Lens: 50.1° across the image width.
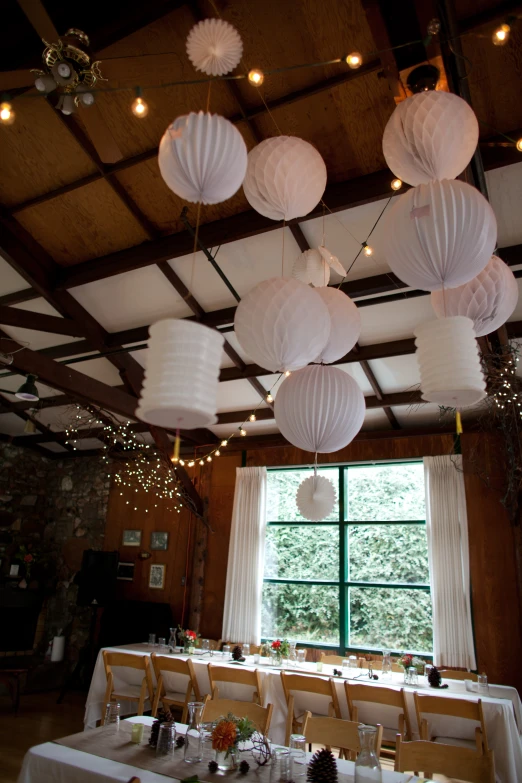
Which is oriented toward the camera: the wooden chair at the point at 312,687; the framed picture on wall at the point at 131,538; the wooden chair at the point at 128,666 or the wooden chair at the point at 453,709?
the framed picture on wall

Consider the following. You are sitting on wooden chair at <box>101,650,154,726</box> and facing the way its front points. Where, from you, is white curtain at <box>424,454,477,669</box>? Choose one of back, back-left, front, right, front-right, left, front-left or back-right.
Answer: front-right

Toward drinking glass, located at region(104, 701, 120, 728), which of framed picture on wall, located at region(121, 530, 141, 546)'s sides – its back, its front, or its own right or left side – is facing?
front

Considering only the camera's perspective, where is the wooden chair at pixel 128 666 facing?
facing away from the viewer and to the right of the viewer

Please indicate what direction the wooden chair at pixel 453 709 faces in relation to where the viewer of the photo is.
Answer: facing away from the viewer and to the right of the viewer

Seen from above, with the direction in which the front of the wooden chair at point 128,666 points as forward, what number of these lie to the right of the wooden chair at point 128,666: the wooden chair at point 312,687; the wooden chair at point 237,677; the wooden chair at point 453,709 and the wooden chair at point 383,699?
4

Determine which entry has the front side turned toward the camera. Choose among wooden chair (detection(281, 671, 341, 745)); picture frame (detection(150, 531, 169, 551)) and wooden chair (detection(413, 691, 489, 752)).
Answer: the picture frame

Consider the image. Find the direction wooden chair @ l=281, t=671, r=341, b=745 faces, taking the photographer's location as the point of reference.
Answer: facing away from the viewer and to the right of the viewer

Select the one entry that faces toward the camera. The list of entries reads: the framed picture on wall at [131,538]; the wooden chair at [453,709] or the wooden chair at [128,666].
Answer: the framed picture on wall

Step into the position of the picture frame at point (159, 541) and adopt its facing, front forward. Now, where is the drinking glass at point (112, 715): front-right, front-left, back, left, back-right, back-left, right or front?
front

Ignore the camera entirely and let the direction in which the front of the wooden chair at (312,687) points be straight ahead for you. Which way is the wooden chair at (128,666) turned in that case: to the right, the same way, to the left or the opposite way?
the same way

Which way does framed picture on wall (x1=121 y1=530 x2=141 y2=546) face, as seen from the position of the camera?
facing the viewer

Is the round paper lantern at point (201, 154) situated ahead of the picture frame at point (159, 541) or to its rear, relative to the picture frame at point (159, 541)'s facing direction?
ahead

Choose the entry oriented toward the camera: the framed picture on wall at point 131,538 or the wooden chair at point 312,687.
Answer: the framed picture on wall

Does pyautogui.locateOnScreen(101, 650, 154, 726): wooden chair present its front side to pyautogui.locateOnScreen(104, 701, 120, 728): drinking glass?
no

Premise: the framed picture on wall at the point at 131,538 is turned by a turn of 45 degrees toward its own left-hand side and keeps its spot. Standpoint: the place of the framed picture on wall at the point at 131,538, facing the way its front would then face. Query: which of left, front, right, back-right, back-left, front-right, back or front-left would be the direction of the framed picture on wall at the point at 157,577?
front

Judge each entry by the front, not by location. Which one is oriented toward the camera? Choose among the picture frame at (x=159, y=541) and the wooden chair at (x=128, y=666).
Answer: the picture frame

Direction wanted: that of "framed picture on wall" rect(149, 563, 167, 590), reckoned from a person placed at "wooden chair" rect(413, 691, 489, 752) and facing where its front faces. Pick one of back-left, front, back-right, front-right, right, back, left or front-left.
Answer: left
